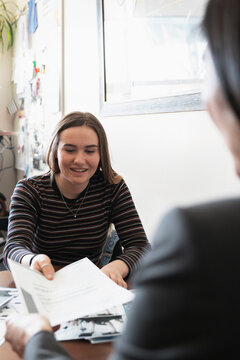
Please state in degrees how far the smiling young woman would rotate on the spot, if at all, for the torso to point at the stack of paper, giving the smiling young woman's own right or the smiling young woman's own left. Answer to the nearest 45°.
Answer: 0° — they already face it

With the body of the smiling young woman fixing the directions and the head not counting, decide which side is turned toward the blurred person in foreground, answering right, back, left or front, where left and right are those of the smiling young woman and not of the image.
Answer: front

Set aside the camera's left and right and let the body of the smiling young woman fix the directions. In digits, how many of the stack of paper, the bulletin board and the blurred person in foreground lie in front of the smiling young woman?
2

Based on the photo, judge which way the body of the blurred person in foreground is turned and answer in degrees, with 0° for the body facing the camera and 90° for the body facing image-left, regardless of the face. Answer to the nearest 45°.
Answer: approximately 135°

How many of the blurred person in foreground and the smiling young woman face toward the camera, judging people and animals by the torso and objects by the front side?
1

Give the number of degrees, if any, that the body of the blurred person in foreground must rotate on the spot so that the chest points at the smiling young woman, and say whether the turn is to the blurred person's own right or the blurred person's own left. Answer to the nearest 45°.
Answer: approximately 45° to the blurred person's own right

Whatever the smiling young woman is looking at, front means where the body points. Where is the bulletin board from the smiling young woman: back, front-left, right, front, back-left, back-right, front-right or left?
back
